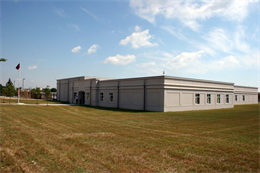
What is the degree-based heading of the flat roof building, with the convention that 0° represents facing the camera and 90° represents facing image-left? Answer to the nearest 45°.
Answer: approximately 45°
